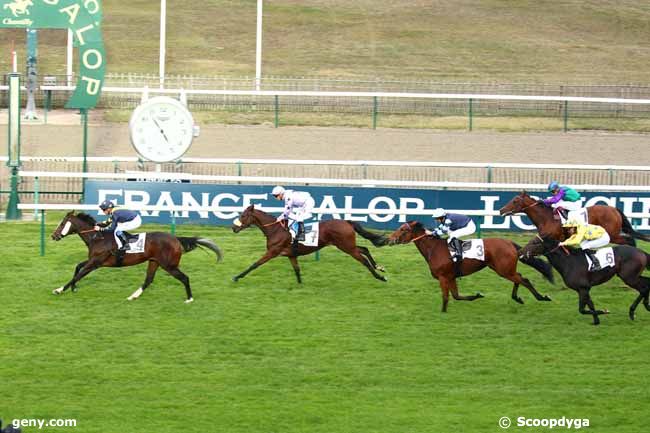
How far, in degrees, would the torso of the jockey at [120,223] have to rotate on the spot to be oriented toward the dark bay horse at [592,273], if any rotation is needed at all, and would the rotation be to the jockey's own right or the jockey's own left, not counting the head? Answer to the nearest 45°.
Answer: approximately 180°

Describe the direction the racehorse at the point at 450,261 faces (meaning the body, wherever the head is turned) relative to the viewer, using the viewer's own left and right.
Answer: facing to the left of the viewer

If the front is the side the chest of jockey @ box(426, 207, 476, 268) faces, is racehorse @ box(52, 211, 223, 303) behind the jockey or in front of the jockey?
in front

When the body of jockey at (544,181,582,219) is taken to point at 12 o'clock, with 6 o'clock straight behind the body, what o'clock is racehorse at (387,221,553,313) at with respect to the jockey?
The racehorse is roughly at 10 o'clock from the jockey.

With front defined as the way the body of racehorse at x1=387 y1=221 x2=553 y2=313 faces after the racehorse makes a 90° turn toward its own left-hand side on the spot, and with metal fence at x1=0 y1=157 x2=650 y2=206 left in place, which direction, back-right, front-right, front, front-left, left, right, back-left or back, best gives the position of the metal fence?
back

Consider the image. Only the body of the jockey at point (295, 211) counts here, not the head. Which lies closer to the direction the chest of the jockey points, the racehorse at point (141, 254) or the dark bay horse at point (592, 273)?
the racehorse

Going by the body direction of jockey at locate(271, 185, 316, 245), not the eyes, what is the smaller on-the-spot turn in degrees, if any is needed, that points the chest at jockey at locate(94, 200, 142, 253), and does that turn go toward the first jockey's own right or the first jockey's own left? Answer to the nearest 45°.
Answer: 0° — they already face them

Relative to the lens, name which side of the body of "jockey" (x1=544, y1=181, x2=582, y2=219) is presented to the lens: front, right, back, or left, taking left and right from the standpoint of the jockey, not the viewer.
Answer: left

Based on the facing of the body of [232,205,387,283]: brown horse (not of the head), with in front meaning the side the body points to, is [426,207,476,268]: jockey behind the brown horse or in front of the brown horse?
behind

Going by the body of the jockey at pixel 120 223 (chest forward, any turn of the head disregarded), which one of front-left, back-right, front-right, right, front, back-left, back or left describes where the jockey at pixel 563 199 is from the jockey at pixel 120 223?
back

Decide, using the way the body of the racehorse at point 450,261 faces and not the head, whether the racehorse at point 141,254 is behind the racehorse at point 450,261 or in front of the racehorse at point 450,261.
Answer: in front

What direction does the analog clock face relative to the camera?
toward the camera

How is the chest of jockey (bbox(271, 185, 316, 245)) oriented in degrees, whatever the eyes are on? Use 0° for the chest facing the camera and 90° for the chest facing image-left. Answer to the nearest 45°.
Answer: approximately 90°

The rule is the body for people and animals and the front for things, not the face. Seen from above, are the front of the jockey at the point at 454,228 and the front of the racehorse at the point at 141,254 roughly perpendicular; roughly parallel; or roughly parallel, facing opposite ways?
roughly parallel

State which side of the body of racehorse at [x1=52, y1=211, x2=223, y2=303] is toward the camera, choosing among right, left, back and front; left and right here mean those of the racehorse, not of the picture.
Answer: left

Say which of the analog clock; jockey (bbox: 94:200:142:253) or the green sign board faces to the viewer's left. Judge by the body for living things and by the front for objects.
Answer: the jockey

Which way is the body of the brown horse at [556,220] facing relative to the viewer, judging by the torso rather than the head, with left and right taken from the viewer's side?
facing to the left of the viewer

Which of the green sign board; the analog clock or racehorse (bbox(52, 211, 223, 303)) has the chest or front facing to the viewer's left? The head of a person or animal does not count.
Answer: the racehorse

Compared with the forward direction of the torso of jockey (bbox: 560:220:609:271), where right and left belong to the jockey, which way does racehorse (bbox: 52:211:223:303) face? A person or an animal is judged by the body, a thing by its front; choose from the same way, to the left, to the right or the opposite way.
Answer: the same way

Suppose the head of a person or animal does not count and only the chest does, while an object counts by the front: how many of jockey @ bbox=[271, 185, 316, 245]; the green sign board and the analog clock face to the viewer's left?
1

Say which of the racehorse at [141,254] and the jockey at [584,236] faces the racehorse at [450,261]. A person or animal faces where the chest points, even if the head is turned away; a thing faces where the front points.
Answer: the jockey

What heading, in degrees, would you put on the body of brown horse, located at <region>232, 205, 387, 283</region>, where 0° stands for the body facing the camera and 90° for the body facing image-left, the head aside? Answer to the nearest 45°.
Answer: approximately 90°
